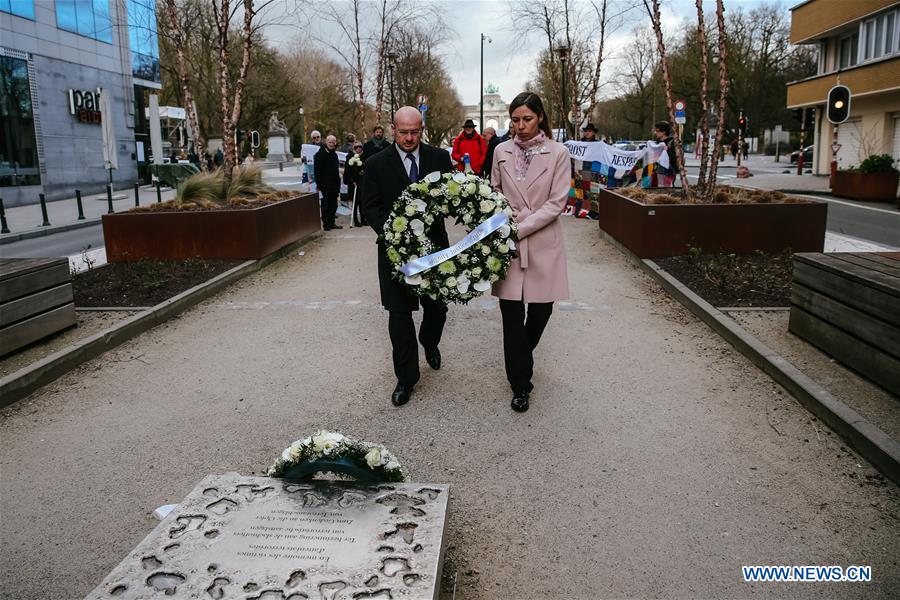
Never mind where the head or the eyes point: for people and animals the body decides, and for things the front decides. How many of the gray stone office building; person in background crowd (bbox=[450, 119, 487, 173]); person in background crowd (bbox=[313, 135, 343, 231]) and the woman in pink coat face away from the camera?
0

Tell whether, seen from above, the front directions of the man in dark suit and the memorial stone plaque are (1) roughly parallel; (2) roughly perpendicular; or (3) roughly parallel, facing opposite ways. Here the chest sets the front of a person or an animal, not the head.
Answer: roughly parallel, facing opposite ways

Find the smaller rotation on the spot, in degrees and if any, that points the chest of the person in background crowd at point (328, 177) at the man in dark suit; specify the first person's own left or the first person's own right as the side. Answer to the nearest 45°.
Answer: approximately 45° to the first person's own right

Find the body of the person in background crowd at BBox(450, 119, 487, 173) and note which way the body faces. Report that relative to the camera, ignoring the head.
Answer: toward the camera

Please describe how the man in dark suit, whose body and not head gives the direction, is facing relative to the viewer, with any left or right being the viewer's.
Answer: facing the viewer

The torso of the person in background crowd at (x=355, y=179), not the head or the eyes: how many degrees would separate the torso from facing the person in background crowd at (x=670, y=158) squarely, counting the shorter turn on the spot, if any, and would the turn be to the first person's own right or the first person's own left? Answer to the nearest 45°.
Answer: approximately 45° to the first person's own left

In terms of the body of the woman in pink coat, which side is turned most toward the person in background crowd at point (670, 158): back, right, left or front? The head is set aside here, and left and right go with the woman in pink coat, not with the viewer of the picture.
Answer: back

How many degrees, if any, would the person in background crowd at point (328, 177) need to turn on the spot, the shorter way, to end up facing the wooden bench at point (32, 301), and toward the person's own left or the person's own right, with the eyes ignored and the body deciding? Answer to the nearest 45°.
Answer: approximately 45° to the person's own right

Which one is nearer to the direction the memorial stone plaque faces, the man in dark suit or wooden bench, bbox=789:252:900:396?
the man in dark suit

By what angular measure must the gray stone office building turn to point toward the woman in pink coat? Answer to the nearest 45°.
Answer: approximately 45° to its right

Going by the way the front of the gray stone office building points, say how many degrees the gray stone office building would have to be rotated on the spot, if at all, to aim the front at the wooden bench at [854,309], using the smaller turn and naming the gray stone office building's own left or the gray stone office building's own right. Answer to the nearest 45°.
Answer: approximately 45° to the gray stone office building's own right

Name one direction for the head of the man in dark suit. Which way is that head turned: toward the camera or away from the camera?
toward the camera

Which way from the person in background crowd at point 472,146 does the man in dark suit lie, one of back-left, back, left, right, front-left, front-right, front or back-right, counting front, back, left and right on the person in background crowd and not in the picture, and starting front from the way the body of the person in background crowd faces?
front

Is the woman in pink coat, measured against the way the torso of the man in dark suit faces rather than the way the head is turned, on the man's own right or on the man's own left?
on the man's own left

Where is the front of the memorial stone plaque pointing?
away from the camera

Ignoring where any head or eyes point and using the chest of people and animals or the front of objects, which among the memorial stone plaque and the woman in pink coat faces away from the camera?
the memorial stone plaque

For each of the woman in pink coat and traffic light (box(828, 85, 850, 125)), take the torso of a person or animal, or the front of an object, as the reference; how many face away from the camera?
0
